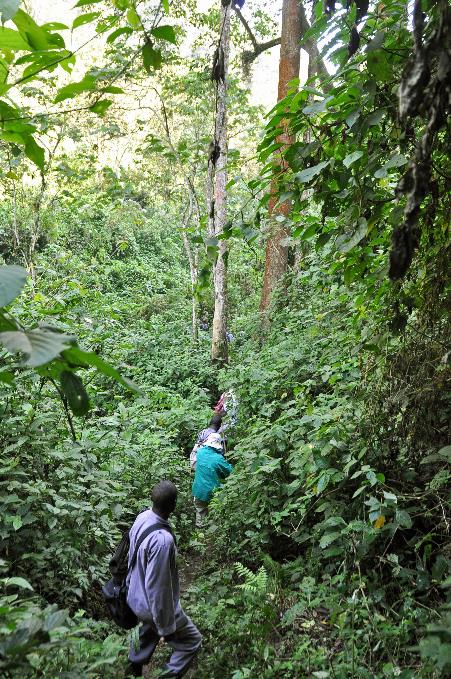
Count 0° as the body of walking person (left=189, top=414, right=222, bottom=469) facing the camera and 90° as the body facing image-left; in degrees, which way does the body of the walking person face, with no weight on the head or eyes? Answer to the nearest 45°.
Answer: approximately 180°

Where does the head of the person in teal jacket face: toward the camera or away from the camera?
away from the camera

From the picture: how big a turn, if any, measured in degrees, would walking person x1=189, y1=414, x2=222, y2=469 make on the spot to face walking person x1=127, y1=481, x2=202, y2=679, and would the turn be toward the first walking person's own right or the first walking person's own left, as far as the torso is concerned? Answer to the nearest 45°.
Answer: approximately 180°

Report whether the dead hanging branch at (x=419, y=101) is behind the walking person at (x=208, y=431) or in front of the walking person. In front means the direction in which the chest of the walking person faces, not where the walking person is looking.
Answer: behind
